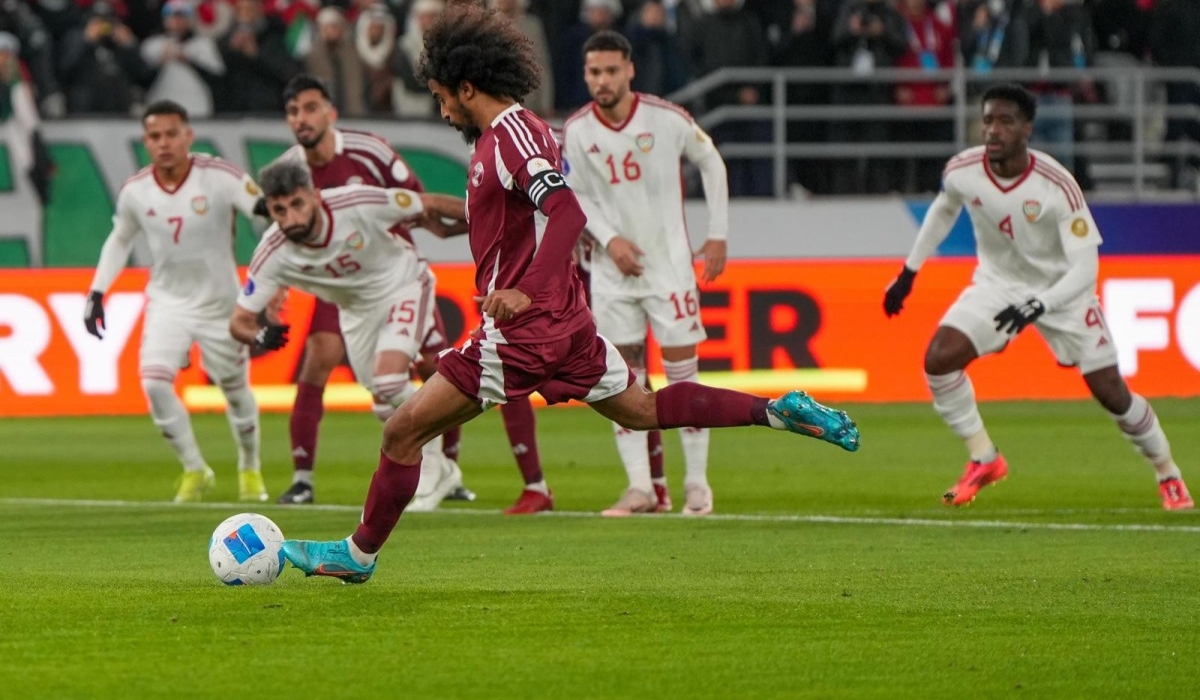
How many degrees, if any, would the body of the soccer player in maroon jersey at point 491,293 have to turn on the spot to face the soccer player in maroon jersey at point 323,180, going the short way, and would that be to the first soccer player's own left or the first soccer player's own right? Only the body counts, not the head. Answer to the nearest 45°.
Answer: approximately 90° to the first soccer player's own right

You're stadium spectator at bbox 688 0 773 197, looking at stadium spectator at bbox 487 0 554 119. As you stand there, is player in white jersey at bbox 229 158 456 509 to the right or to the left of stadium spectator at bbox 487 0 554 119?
left

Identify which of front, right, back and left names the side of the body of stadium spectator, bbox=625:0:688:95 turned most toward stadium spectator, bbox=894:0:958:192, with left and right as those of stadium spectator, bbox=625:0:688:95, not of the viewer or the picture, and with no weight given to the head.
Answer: left

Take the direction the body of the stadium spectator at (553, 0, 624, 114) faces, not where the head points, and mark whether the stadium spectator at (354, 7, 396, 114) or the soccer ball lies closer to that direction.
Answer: the soccer ball

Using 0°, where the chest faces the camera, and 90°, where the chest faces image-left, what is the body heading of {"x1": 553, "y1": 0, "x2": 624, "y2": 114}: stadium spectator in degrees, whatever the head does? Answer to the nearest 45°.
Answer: approximately 0°

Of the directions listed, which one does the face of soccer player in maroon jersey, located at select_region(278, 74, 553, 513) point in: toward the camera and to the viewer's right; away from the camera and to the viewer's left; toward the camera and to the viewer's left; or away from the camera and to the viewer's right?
toward the camera and to the viewer's left

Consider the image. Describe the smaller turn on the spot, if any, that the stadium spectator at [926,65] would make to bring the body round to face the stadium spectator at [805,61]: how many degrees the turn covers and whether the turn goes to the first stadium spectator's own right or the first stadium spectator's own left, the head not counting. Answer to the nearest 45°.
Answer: approximately 90° to the first stadium spectator's own right

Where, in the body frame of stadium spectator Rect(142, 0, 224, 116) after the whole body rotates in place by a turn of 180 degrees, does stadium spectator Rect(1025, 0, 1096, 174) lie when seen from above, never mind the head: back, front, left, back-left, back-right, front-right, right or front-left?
right

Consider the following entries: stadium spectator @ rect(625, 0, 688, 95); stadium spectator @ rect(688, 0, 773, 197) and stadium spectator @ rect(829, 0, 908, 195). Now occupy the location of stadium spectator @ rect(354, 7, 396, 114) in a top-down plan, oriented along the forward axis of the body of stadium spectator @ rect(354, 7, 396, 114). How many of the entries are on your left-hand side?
3

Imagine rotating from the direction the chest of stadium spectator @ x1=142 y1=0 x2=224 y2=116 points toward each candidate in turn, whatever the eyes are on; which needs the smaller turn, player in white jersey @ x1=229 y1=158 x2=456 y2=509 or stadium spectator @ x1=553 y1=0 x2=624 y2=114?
the player in white jersey

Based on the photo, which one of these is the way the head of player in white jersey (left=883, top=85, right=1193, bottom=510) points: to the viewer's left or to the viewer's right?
to the viewer's left

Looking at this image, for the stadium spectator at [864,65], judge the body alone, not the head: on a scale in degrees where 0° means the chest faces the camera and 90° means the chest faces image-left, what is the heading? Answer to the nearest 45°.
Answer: approximately 0°

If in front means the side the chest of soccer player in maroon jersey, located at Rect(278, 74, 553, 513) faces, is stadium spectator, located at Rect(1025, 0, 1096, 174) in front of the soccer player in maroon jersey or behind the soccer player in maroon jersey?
behind

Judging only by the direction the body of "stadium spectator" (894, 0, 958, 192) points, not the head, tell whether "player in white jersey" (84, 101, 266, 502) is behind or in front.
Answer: in front
